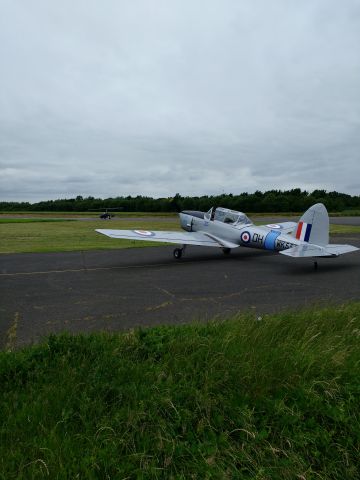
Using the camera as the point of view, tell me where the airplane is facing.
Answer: facing away from the viewer and to the left of the viewer
